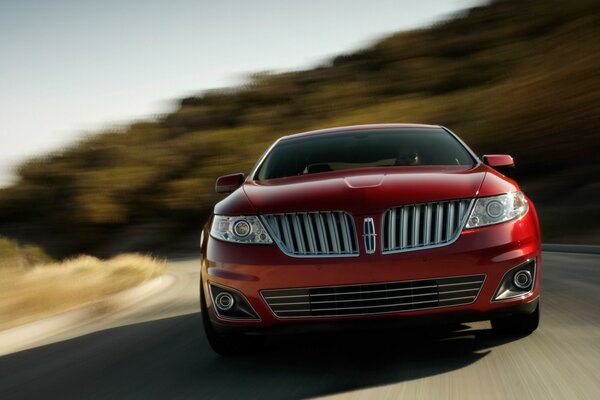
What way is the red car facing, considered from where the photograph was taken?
facing the viewer
